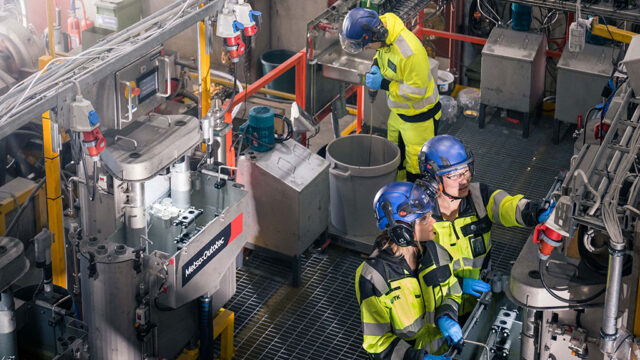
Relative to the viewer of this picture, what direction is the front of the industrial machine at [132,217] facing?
facing the viewer and to the right of the viewer

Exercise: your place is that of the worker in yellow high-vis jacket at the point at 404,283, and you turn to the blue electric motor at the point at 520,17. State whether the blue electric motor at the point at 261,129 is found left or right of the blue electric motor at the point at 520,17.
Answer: left

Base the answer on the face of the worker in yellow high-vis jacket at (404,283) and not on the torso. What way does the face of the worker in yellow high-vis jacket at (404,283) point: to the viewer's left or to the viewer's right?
to the viewer's right

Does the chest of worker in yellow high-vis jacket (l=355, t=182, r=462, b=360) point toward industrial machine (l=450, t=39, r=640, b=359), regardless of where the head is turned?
yes

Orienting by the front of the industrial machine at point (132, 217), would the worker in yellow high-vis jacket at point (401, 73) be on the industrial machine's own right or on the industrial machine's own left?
on the industrial machine's own left

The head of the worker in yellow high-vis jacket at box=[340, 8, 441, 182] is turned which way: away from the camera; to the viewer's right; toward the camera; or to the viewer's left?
to the viewer's left

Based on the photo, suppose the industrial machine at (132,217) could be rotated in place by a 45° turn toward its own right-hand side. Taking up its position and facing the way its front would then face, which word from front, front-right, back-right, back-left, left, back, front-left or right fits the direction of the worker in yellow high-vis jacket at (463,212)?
left

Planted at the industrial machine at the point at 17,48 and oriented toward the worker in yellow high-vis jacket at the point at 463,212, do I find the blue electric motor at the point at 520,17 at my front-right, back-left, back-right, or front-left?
front-left

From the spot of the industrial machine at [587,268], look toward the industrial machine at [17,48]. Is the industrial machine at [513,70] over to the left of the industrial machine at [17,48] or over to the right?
right
